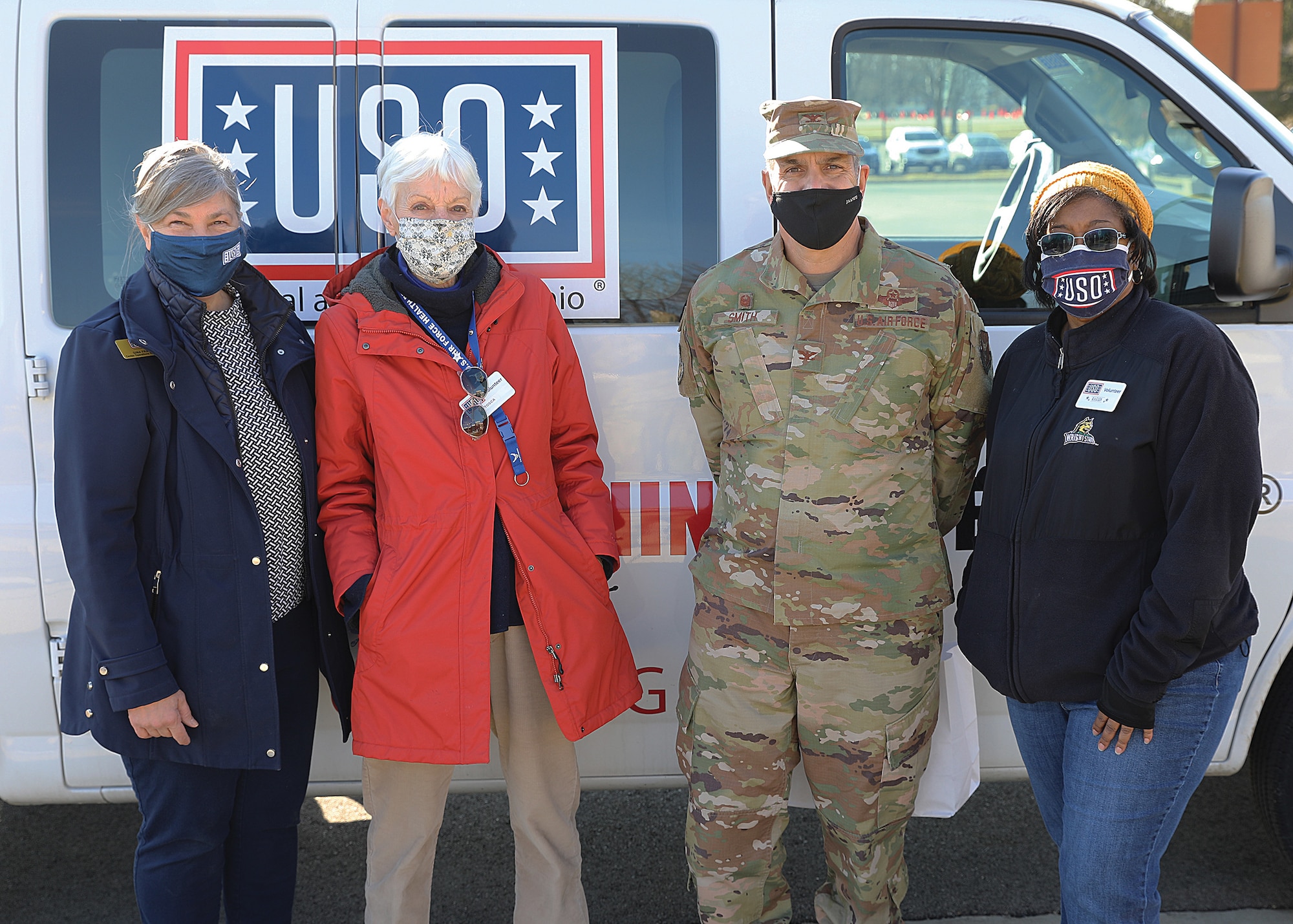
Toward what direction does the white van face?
to the viewer's right

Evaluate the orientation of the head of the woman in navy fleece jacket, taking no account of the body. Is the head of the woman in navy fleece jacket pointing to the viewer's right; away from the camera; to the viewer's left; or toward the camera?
toward the camera

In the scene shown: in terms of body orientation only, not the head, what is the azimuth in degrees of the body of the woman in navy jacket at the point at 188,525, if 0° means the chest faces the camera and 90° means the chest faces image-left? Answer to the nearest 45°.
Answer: approximately 315°

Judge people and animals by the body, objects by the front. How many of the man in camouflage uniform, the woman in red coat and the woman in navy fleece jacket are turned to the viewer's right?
0

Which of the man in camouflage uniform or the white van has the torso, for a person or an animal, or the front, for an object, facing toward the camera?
the man in camouflage uniform

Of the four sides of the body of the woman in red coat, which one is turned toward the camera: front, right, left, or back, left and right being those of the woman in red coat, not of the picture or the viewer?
front

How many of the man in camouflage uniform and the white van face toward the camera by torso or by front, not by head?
1

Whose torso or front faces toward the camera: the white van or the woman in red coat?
the woman in red coat

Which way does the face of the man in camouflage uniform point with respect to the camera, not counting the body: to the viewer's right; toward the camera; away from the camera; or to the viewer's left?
toward the camera

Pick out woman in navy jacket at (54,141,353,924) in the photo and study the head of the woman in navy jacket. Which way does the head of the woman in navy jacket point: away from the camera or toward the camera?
toward the camera
